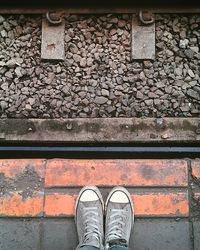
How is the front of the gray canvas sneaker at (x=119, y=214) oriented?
away from the camera

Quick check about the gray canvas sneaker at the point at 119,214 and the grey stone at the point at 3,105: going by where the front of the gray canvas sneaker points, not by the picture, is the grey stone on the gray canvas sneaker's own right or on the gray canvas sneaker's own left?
on the gray canvas sneaker's own left

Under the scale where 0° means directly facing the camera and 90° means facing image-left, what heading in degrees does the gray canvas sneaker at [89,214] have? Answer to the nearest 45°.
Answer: approximately 180°

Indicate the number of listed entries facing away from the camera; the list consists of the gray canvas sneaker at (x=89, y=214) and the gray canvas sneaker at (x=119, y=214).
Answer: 2
